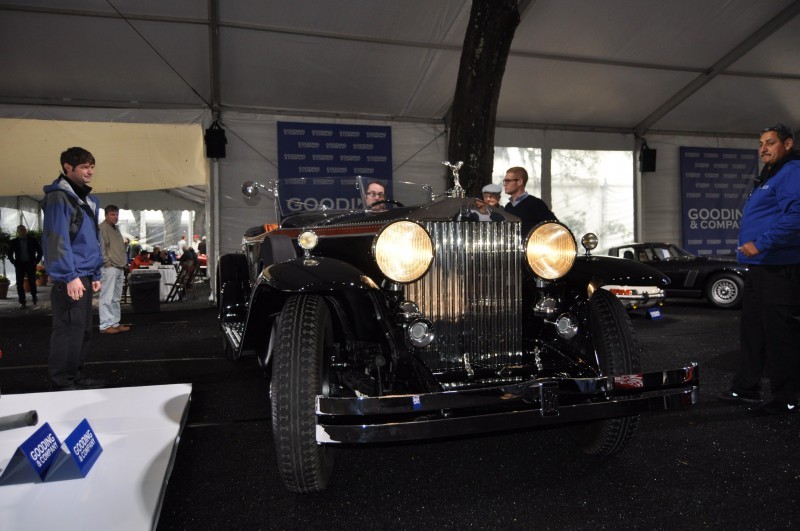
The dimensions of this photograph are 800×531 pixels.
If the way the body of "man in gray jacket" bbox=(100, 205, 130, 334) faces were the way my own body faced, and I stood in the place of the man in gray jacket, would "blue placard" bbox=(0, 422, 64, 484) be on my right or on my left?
on my right

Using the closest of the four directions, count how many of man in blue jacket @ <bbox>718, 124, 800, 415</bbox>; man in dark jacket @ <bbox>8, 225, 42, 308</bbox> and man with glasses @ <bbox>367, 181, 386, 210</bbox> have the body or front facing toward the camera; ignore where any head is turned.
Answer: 2

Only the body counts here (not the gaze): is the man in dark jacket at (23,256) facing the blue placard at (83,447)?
yes

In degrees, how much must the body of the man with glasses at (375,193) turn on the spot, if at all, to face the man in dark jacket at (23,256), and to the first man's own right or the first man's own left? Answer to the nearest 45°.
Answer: approximately 135° to the first man's own right

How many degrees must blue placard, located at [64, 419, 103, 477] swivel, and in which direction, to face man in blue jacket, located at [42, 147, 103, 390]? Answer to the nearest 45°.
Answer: approximately 135° to its left

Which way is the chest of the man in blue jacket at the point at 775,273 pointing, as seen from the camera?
to the viewer's left

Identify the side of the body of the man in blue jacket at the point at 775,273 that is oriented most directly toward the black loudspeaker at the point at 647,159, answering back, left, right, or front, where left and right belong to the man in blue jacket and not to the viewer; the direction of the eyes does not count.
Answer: right

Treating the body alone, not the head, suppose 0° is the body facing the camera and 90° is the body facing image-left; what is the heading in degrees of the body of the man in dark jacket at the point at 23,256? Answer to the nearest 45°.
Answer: approximately 0°
